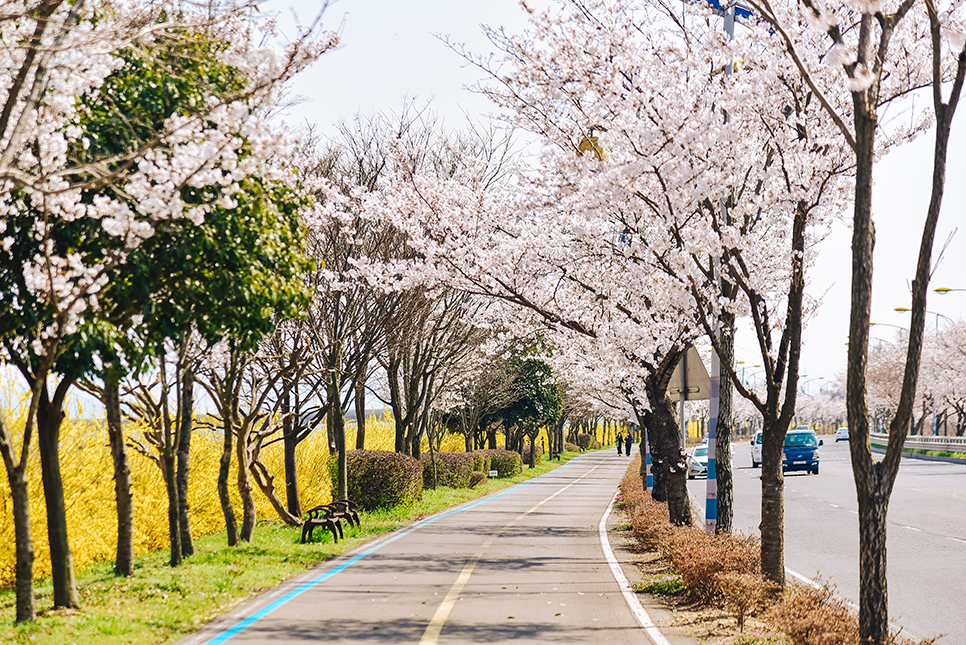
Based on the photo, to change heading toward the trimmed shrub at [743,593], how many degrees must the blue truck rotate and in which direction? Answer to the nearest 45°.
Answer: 0° — it already faces it

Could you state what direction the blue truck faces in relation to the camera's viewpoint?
facing the viewer

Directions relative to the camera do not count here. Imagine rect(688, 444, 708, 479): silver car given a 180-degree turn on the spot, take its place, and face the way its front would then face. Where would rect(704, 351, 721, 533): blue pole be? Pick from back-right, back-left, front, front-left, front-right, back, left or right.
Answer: back

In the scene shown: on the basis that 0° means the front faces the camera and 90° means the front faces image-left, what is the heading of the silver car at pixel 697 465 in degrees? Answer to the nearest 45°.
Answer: approximately 0°

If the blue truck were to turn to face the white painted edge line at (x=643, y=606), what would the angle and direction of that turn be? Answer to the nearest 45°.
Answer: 0° — it already faces it

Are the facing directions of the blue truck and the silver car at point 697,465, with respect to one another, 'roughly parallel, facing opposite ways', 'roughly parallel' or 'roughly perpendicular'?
roughly parallel

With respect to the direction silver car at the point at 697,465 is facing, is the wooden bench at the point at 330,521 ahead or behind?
ahead

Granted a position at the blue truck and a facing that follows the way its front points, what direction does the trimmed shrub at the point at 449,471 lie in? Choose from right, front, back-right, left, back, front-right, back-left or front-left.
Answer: front-right

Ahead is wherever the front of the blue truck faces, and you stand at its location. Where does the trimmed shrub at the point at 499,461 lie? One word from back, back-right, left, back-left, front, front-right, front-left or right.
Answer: right

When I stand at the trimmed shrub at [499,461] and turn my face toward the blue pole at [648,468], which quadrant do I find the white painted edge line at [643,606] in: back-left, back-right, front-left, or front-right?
front-right

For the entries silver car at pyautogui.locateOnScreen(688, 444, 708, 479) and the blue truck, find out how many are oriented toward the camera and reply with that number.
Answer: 2

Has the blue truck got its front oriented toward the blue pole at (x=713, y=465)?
yes

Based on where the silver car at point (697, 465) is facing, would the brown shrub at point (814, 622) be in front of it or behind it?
in front

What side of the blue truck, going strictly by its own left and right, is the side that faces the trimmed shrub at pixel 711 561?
front
